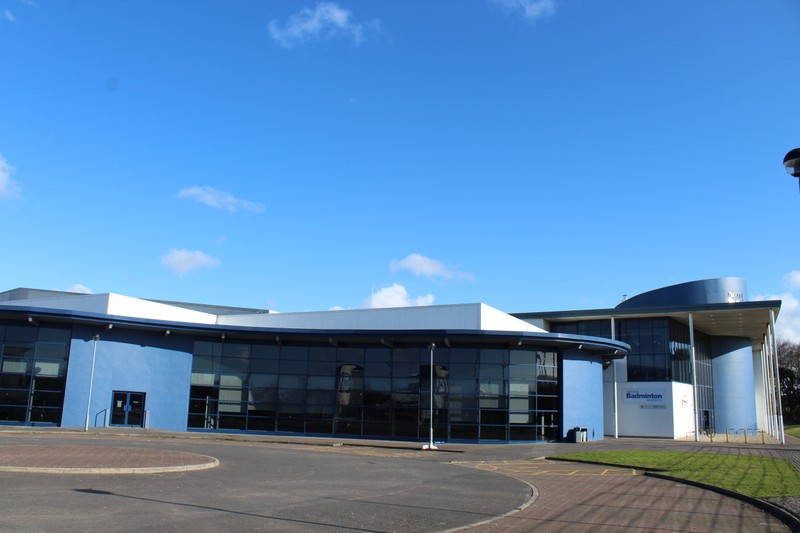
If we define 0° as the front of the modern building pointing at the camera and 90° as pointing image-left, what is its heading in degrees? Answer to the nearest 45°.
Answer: approximately 0°
